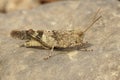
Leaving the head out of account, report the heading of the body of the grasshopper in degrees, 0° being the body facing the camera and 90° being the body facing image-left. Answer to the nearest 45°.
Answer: approximately 270°
